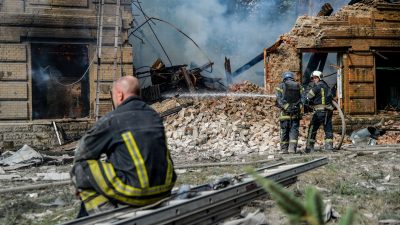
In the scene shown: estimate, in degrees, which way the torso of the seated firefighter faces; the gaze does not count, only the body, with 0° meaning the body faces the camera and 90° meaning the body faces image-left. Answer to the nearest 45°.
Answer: approximately 135°

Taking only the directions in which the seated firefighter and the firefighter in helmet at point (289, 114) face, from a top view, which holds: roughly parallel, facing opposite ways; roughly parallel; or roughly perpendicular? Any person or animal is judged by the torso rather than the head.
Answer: roughly parallel

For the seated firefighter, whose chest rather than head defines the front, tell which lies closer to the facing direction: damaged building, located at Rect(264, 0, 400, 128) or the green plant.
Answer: the damaged building

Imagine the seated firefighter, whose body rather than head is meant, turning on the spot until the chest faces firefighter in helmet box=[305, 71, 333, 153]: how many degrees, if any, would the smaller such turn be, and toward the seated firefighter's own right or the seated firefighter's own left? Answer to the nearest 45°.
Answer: approximately 90° to the seated firefighter's own right

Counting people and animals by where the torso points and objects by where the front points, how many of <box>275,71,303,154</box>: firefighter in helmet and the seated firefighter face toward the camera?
0

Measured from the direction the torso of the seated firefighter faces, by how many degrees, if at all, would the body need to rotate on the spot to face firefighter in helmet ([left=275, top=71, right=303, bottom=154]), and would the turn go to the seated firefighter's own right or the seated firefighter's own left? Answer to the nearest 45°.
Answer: approximately 90° to the seated firefighter's own right

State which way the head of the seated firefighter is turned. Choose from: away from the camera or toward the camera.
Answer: away from the camera
